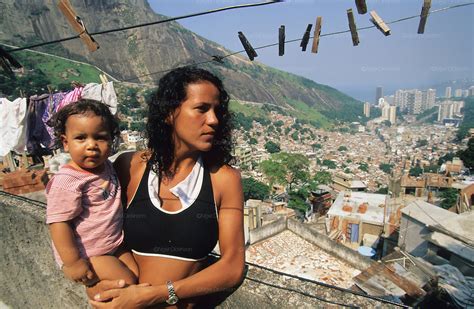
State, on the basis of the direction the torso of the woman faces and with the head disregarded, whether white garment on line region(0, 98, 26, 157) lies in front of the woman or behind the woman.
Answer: behind

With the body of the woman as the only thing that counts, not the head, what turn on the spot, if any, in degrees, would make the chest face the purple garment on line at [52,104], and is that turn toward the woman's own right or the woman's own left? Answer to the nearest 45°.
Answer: approximately 135° to the woman's own right

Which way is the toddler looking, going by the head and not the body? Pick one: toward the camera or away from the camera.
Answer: toward the camera

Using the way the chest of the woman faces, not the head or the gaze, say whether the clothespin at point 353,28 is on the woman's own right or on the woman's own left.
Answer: on the woman's own left

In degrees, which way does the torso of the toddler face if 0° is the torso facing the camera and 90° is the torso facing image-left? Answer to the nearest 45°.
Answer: approximately 315°

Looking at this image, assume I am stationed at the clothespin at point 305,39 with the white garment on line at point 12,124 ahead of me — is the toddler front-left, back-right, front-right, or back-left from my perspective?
front-left

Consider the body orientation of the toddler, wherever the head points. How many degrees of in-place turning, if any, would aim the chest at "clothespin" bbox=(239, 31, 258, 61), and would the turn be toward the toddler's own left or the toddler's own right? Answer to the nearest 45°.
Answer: approximately 90° to the toddler's own left

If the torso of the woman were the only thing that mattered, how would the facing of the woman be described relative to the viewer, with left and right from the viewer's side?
facing the viewer

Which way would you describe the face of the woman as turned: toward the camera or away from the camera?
toward the camera
